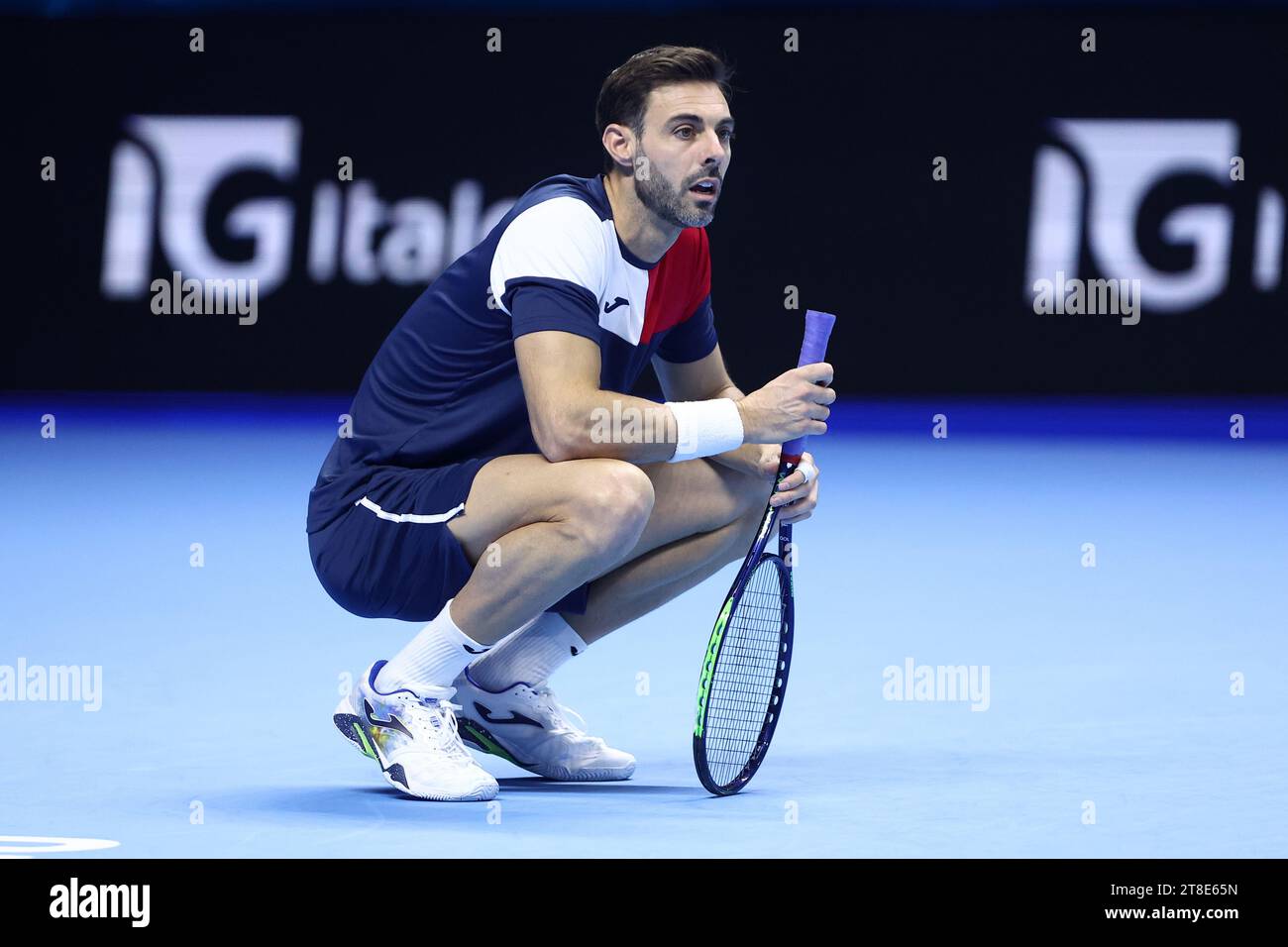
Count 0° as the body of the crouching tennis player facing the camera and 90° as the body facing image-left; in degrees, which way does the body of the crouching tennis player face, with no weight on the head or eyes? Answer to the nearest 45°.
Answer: approximately 315°

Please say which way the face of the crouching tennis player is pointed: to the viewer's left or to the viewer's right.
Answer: to the viewer's right
